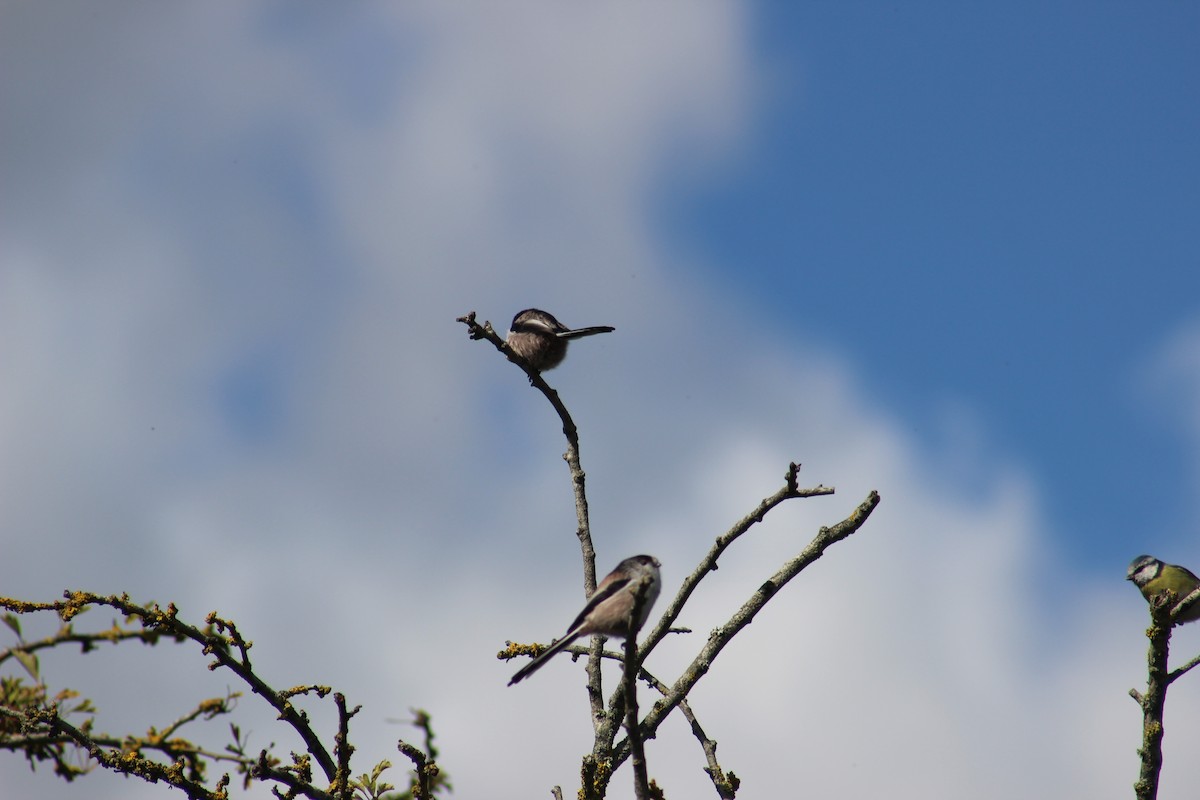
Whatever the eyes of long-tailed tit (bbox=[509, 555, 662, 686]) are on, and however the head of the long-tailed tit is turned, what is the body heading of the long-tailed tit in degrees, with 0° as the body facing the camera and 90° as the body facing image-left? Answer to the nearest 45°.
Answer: approximately 270°

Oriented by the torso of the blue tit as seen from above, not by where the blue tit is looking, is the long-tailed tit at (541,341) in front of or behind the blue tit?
in front

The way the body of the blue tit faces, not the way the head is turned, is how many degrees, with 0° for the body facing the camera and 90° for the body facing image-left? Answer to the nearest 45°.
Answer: approximately 90°

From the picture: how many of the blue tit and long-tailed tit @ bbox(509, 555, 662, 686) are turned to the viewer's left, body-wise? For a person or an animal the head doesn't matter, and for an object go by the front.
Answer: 1

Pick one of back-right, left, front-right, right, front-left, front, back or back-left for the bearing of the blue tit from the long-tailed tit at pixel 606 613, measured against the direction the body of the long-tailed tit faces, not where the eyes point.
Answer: front-left
